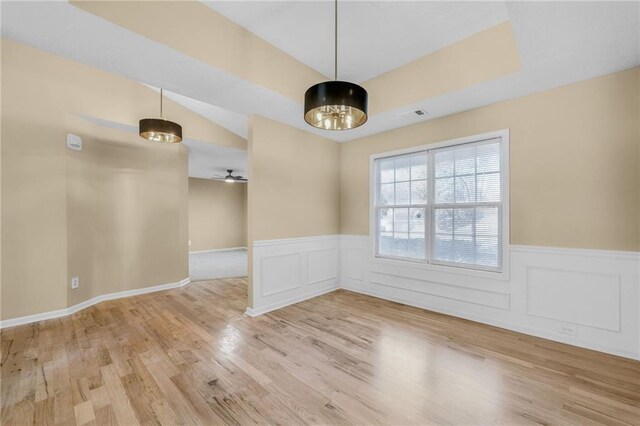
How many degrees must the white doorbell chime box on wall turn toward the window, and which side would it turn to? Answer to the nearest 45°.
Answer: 0° — it already faces it

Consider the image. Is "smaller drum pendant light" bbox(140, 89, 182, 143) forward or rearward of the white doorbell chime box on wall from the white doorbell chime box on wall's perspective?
forward

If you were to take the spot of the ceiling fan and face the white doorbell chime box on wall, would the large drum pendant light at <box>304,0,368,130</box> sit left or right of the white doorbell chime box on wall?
left

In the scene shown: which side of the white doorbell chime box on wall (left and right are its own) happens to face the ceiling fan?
left

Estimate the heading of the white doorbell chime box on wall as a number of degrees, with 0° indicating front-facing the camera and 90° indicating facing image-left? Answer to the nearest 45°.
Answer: approximately 315°

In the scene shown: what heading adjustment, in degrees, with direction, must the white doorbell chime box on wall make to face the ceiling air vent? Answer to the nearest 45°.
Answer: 0° — it already faces it

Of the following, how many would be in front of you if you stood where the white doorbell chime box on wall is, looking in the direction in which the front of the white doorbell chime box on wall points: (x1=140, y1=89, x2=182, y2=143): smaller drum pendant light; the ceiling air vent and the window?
3

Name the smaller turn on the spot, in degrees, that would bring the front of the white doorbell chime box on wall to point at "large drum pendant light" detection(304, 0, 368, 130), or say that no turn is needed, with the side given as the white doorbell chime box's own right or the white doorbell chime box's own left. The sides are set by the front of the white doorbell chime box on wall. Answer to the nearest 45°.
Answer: approximately 45° to the white doorbell chime box's own right
